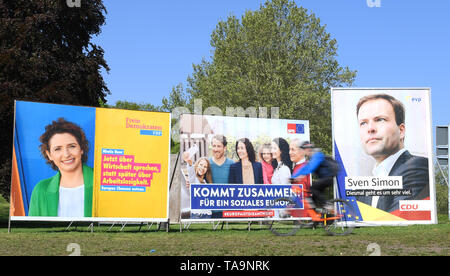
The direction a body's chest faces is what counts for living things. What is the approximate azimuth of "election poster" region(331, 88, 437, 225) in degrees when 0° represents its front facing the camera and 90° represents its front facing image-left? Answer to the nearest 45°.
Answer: approximately 0°

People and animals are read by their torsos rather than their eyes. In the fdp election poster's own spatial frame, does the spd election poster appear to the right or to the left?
on its left

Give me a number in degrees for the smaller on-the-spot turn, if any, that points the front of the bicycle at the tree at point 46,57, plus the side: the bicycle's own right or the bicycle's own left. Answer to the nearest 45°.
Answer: approximately 45° to the bicycle's own right

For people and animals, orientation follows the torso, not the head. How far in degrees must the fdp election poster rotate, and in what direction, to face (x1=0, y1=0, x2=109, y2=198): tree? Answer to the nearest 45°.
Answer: approximately 180°

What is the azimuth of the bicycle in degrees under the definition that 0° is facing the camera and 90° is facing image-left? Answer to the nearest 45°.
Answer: approximately 90°

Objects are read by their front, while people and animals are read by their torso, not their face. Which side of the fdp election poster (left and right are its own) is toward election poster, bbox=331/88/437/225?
left

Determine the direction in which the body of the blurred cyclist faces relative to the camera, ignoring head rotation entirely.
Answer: to the viewer's left

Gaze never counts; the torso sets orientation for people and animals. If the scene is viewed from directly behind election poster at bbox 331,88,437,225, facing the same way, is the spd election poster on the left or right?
on its right
